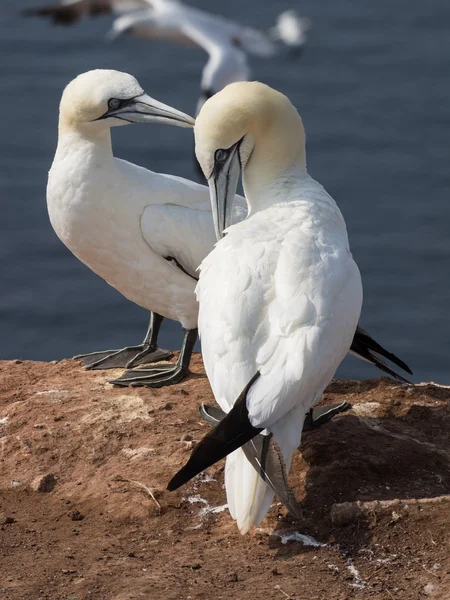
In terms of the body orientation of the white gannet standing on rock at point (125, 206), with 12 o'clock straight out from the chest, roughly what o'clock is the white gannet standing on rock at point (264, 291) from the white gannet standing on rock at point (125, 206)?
the white gannet standing on rock at point (264, 291) is roughly at 8 o'clock from the white gannet standing on rock at point (125, 206).

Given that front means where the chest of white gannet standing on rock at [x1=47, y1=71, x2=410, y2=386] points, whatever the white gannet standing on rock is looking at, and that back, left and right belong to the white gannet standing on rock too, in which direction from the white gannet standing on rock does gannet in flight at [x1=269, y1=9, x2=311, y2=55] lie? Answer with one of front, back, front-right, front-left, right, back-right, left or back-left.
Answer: right

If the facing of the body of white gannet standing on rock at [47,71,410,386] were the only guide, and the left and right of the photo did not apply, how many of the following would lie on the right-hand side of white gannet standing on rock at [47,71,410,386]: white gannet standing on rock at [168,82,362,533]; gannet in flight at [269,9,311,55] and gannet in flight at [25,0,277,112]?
2

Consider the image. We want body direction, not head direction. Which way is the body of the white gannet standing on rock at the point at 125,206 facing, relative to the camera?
to the viewer's left

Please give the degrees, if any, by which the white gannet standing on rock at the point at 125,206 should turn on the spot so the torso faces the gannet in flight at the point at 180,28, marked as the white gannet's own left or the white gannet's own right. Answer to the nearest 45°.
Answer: approximately 90° to the white gannet's own right
